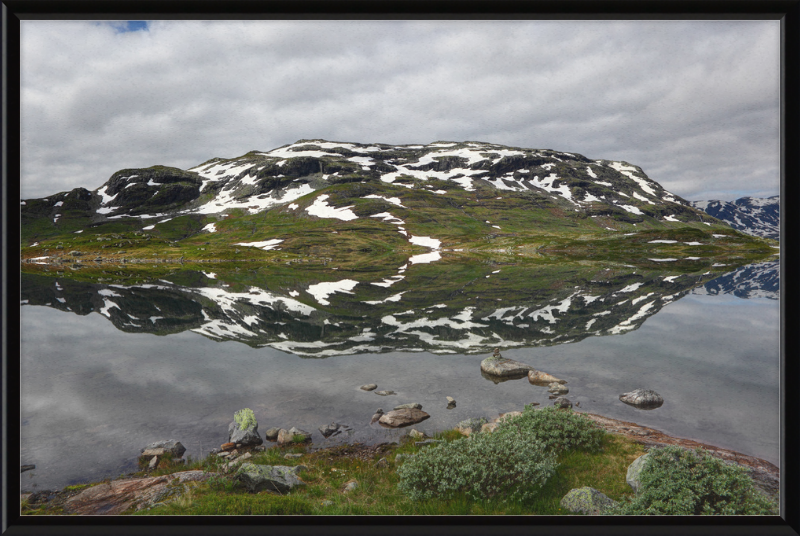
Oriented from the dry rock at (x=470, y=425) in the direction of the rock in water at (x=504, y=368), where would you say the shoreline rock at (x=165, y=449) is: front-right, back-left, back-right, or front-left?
back-left
